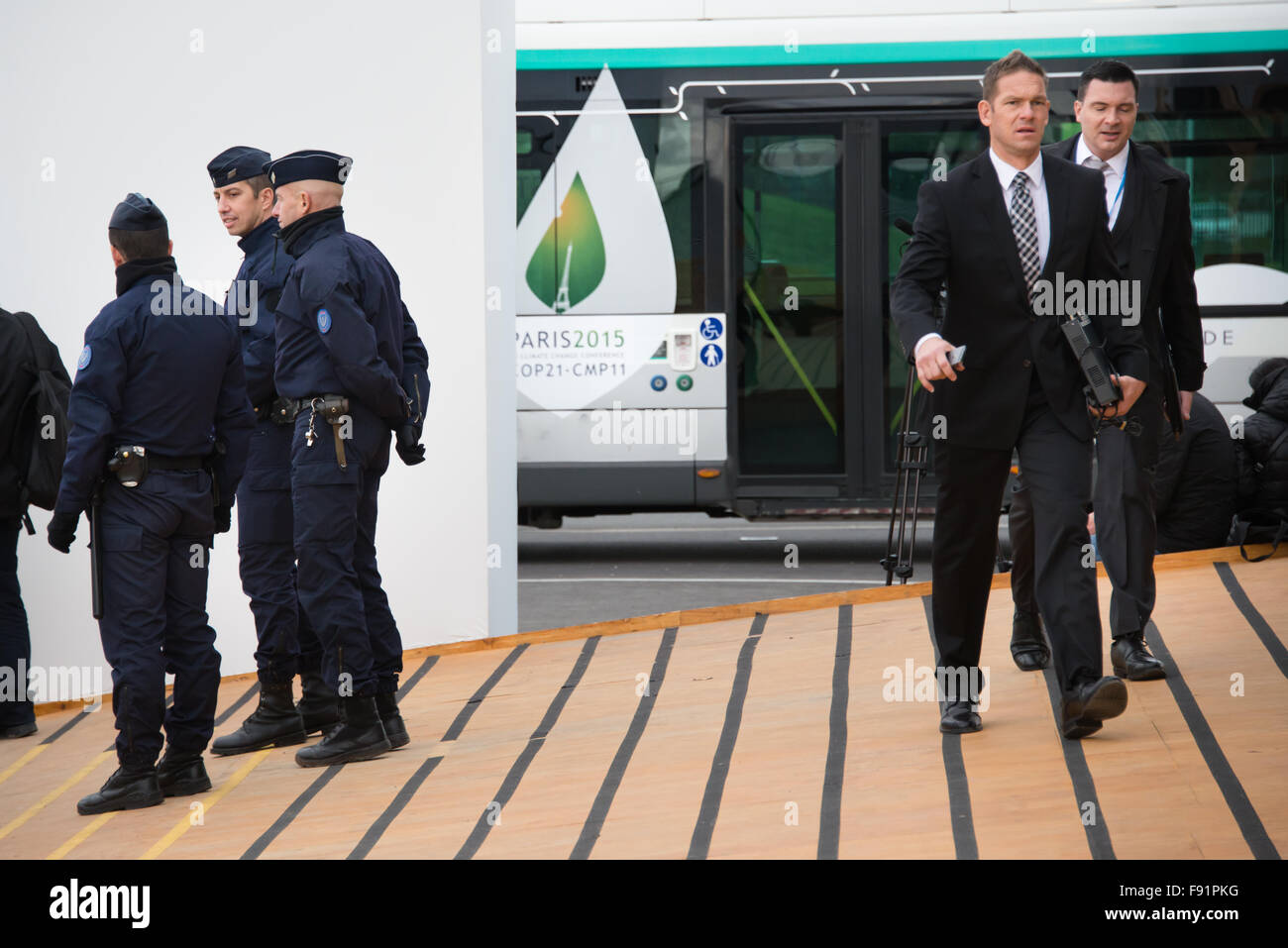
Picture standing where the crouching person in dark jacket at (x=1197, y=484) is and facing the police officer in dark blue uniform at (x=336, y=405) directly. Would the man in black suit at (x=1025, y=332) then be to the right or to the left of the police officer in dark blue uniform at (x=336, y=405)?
left

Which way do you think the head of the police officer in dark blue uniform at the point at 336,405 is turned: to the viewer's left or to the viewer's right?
to the viewer's left

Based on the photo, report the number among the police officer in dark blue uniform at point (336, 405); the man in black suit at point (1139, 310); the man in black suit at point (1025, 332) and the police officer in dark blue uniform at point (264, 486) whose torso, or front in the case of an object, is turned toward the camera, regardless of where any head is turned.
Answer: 2

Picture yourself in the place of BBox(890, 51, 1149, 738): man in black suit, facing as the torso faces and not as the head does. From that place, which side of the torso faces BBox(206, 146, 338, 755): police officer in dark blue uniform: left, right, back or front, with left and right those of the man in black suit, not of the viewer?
right

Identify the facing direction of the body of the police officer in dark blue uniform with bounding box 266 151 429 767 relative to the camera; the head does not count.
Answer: to the viewer's left

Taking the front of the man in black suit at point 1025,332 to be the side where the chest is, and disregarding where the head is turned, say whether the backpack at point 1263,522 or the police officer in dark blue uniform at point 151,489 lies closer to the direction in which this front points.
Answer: the police officer in dark blue uniform
